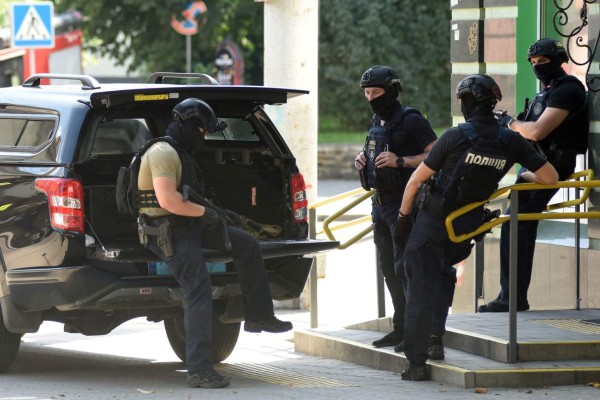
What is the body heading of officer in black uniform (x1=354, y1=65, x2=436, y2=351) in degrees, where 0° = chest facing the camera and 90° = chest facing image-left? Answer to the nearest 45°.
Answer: approximately 45°

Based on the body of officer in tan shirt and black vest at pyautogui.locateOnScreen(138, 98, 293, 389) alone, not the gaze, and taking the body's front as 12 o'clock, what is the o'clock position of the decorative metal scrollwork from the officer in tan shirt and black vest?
The decorative metal scrollwork is roughly at 11 o'clock from the officer in tan shirt and black vest.

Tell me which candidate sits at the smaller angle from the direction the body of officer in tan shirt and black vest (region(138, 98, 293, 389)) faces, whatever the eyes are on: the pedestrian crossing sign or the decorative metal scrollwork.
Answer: the decorative metal scrollwork

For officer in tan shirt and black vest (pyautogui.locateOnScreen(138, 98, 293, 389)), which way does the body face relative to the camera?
to the viewer's right

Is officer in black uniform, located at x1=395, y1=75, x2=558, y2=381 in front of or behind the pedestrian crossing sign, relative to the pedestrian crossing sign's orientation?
in front

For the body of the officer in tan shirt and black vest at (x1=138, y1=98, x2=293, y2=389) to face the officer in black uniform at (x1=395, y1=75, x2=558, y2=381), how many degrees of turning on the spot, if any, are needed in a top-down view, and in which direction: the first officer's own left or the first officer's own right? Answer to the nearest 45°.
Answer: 0° — they already face them

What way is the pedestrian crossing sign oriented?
toward the camera

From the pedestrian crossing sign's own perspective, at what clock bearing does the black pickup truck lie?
The black pickup truck is roughly at 12 o'clock from the pedestrian crossing sign.

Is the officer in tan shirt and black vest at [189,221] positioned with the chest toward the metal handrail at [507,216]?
yes

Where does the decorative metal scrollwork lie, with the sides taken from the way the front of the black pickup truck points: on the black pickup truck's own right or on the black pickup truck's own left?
on the black pickup truck's own right

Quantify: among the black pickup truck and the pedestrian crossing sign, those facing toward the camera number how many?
1

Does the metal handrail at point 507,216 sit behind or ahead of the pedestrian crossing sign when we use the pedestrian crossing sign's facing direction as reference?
ahead

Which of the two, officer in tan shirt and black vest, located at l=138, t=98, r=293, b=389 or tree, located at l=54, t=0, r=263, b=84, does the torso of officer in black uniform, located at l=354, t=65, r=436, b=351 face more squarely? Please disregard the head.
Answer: the officer in tan shirt and black vest

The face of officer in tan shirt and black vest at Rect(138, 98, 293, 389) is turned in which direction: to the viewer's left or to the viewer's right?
to the viewer's right
